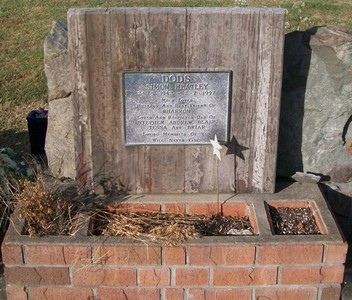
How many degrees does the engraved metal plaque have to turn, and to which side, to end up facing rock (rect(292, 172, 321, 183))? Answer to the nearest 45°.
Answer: approximately 90° to its left

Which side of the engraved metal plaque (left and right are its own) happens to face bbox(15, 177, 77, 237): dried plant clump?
right

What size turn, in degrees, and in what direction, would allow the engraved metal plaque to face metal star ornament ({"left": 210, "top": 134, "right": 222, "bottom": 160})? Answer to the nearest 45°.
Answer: approximately 90° to its left

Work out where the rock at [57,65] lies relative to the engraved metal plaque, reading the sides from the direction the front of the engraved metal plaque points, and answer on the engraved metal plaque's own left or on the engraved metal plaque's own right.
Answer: on the engraved metal plaque's own right

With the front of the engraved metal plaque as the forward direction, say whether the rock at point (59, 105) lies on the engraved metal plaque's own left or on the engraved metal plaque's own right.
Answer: on the engraved metal plaque's own right

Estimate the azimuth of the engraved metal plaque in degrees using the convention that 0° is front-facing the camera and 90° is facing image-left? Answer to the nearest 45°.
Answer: approximately 0°
